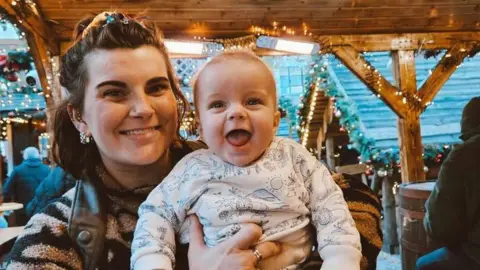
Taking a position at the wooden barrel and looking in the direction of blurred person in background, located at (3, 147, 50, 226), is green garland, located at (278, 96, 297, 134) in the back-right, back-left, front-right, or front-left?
front-right

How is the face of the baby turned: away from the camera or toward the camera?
toward the camera

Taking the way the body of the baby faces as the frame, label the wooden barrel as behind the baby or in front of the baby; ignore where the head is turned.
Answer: behind

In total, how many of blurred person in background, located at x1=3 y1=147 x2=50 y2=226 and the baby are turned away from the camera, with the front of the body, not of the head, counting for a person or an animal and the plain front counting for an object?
1

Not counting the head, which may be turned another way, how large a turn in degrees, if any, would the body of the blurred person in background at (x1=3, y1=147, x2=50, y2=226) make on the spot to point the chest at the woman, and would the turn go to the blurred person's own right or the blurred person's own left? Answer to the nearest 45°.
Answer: approximately 180°

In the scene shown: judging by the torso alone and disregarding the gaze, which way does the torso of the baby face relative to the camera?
toward the camera

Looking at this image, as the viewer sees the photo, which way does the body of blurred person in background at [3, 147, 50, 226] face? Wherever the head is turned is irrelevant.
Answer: away from the camera

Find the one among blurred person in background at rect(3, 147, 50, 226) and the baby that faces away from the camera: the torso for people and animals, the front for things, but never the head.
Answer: the blurred person in background

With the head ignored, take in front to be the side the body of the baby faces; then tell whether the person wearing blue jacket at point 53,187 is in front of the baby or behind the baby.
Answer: behind

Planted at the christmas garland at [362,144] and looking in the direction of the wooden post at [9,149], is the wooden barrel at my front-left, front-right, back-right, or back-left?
back-left
